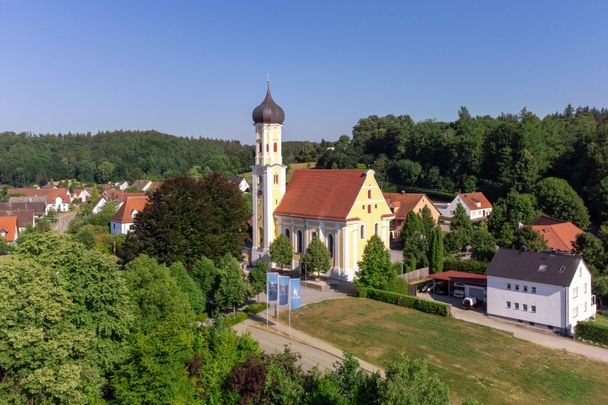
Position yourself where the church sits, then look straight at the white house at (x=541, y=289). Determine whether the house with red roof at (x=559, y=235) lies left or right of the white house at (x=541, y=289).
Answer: left

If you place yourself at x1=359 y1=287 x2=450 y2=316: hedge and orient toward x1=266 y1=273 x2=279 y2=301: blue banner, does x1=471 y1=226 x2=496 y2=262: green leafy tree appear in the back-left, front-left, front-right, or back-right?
back-right

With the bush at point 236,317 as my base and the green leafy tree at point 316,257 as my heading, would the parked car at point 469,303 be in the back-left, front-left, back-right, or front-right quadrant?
front-right

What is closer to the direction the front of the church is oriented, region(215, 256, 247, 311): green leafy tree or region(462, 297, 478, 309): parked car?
the parked car

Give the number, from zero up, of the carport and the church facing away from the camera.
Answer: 0

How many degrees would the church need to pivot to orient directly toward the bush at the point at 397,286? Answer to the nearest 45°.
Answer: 0° — it already faces it

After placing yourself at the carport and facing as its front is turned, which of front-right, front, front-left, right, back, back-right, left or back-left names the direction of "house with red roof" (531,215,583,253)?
back

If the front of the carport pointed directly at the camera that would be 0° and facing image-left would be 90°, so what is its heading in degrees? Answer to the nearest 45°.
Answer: approximately 45°

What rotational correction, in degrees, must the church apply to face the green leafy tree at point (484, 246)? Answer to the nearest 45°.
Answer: approximately 45° to its left
